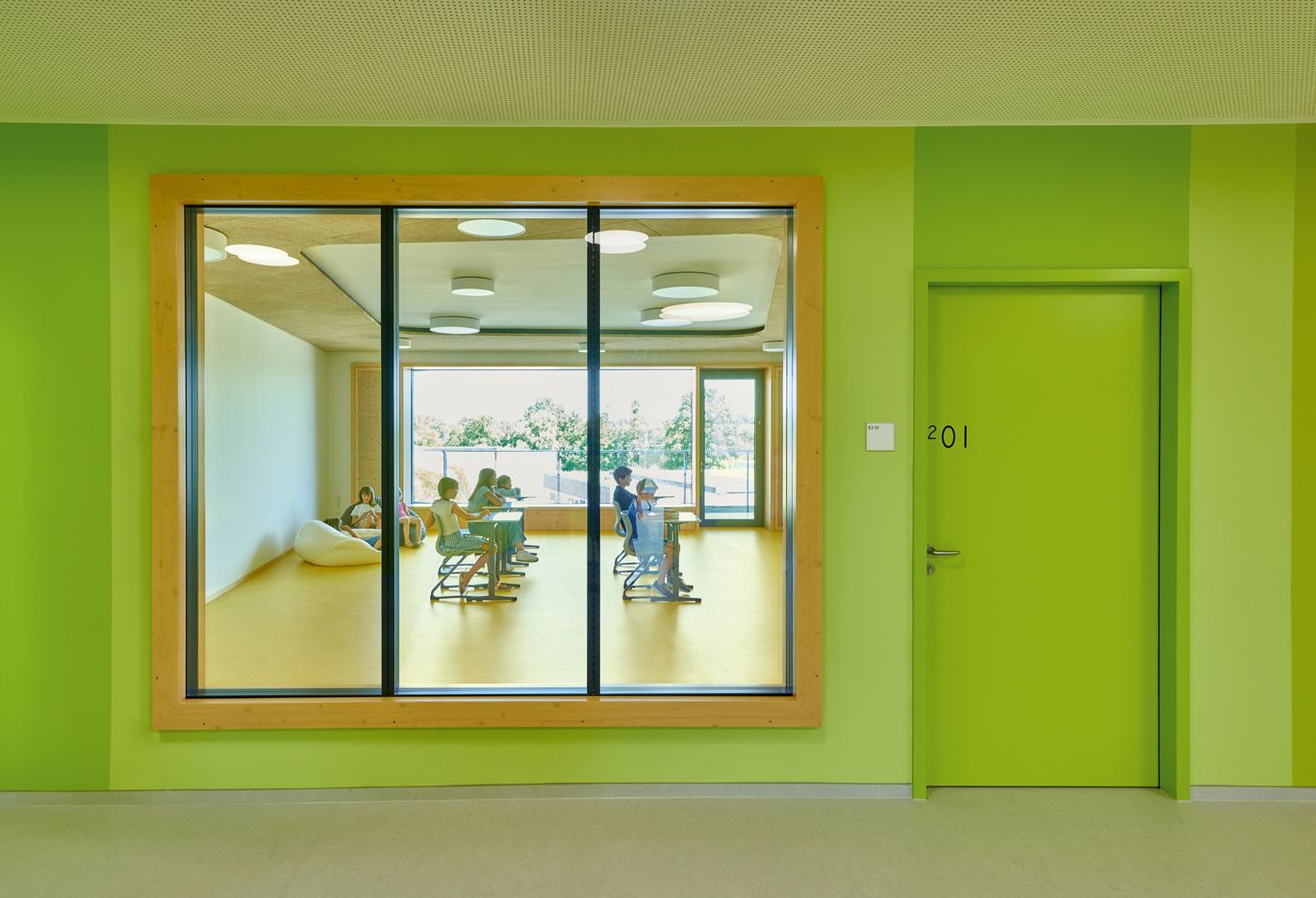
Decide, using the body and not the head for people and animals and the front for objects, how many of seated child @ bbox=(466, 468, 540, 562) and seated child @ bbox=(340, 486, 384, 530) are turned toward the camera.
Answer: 1

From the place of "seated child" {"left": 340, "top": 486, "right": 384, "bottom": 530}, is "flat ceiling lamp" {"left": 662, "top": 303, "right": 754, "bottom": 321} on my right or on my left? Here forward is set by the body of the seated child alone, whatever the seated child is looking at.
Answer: on my left

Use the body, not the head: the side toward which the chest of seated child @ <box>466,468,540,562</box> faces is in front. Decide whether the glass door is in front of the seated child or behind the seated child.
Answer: in front

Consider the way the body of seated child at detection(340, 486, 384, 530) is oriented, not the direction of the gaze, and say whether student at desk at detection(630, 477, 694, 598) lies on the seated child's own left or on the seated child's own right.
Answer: on the seated child's own left

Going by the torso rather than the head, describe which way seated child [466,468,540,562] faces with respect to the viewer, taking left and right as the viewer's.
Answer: facing to the right of the viewer

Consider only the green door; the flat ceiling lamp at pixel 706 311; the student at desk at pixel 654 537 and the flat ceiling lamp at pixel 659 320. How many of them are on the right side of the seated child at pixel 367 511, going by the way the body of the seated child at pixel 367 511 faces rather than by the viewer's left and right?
0

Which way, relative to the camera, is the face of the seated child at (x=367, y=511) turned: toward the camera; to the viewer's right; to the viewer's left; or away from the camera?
toward the camera

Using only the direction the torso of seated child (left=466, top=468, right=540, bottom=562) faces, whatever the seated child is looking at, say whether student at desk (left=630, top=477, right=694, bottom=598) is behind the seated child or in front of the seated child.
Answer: in front

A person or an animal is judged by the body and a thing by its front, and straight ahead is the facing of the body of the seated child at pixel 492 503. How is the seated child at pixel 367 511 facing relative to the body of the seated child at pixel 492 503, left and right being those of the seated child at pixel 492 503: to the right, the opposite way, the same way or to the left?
to the right

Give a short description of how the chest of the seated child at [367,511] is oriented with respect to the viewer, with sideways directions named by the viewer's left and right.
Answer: facing the viewer
